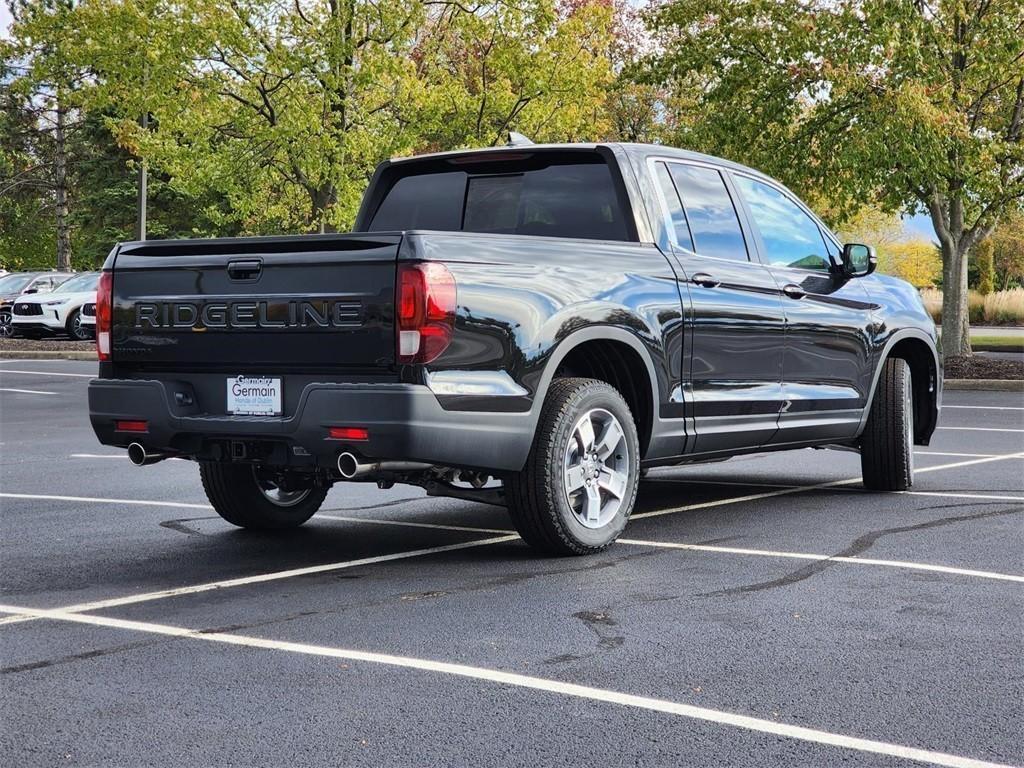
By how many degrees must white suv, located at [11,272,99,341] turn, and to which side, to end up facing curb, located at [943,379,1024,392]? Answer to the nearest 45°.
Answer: approximately 90° to its left

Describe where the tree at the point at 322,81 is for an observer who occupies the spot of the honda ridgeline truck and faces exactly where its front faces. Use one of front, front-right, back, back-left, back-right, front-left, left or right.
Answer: front-left

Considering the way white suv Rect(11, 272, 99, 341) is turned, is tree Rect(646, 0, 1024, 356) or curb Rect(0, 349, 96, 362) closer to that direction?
the curb

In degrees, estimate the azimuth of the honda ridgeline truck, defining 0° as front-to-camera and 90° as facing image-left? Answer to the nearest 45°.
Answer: approximately 225°

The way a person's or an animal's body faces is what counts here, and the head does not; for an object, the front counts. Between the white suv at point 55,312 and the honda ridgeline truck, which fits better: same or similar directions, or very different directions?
very different directions

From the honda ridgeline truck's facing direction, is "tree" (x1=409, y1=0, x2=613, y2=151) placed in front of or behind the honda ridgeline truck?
in front

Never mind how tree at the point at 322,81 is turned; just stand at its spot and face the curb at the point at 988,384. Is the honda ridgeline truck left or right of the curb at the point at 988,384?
right

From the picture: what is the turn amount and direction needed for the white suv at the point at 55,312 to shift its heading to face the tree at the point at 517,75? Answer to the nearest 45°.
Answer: approximately 90° to its left

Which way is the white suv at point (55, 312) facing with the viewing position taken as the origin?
facing the viewer and to the left of the viewer

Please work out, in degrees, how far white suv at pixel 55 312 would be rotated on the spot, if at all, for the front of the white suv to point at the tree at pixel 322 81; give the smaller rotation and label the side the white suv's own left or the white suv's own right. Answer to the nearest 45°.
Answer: approximately 90° to the white suv's own left

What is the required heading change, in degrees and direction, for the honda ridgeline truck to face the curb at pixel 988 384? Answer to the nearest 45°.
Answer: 0° — it already faces it

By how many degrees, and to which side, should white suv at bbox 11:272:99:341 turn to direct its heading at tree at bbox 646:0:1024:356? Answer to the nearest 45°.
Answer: approximately 90° to its left
